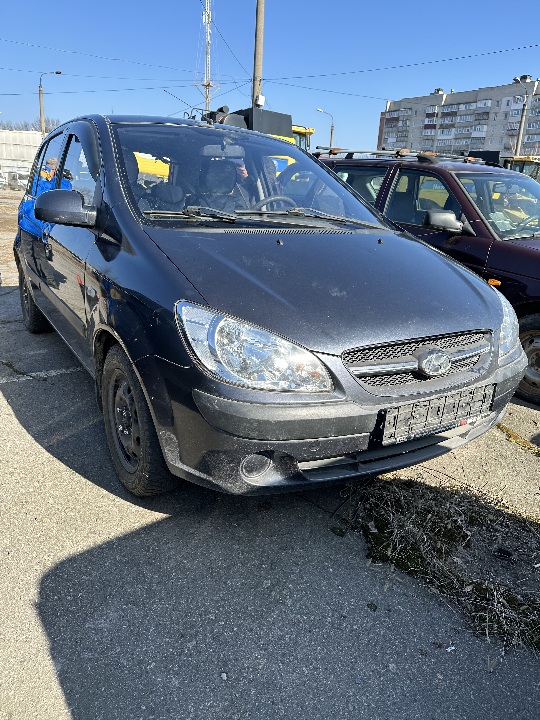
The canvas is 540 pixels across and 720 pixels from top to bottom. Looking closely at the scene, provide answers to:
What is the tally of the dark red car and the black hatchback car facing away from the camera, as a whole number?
0

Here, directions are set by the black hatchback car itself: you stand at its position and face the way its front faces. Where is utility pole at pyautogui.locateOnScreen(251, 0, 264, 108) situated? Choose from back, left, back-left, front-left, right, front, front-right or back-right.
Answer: back-left

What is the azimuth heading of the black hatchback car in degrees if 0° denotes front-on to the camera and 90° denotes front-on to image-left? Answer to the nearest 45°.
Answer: approximately 315°

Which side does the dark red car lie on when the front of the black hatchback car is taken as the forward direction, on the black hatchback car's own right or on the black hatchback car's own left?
on the black hatchback car's own left

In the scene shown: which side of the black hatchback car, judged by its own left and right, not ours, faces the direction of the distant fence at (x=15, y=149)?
back

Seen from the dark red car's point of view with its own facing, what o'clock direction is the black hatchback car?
The black hatchback car is roughly at 2 o'clock from the dark red car.
